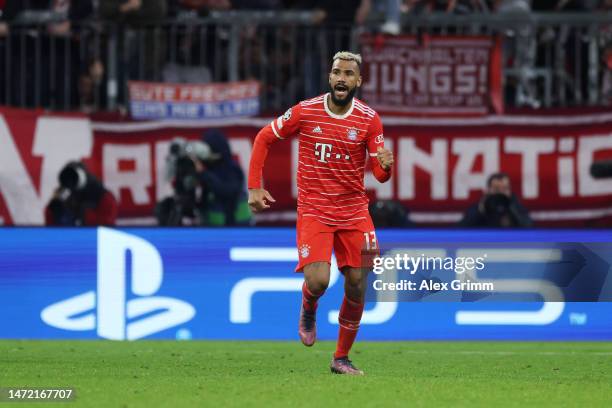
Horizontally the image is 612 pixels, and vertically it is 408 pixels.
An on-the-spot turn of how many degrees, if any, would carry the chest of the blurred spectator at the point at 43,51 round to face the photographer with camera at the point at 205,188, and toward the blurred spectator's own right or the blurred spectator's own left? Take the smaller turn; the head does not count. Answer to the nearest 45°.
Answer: approximately 45° to the blurred spectator's own left

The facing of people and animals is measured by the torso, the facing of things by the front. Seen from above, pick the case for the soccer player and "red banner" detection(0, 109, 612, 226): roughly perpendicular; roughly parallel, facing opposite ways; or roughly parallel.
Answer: roughly parallel

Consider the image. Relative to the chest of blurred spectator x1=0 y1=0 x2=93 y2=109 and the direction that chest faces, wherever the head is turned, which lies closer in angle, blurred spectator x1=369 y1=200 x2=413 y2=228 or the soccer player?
the soccer player

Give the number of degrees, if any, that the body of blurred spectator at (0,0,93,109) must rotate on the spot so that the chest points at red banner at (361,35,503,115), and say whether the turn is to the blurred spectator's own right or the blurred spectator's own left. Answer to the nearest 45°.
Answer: approximately 90° to the blurred spectator's own left

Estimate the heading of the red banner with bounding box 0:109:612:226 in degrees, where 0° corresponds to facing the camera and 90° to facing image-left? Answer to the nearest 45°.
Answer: approximately 0°

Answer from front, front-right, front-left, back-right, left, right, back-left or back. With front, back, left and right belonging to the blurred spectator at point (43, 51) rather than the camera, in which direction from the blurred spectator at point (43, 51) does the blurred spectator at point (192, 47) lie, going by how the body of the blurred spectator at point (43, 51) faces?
left

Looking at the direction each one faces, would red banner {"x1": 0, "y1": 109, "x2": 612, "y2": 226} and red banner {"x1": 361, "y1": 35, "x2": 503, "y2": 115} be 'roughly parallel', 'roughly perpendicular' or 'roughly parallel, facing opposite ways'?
roughly parallel

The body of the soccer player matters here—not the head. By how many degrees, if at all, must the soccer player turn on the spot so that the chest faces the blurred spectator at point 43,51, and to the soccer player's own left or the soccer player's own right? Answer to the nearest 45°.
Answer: approximately 135° to the soccer player's own right

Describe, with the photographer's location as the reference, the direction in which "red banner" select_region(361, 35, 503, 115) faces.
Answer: facing the viewer

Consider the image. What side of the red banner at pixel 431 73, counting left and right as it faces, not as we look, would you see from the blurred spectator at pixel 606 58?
left

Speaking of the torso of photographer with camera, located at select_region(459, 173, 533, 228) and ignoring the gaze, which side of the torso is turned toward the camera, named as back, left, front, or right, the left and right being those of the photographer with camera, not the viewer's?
front

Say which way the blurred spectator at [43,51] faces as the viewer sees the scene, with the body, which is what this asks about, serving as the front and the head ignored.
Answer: toward the camera
